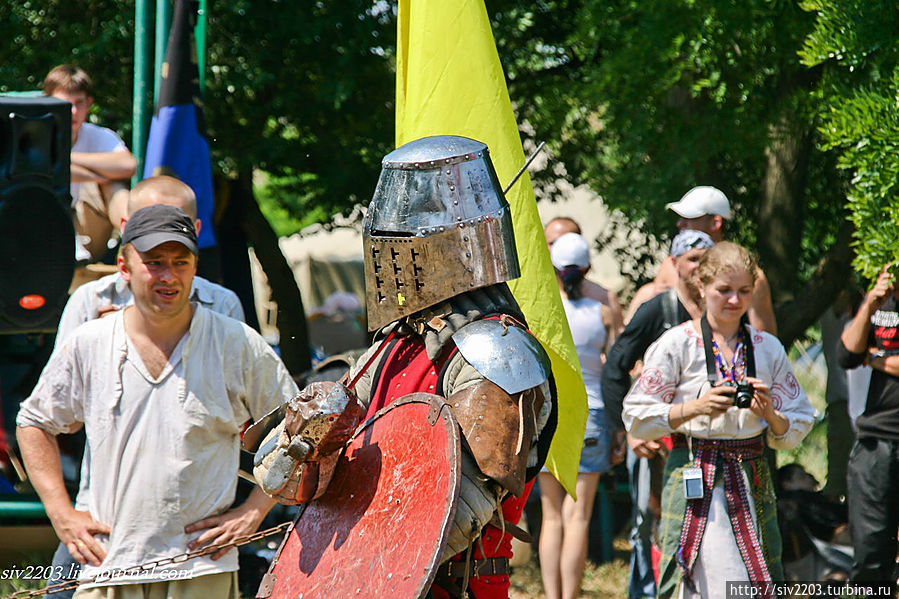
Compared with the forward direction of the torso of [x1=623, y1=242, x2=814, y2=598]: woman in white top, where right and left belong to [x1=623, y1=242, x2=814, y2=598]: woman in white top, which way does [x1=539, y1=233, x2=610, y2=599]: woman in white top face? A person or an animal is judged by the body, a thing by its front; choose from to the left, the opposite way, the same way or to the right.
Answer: the opposite way

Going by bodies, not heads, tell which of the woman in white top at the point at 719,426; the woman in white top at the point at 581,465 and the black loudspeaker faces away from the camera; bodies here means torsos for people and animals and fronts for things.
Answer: the woman in white top at the point at 581,465

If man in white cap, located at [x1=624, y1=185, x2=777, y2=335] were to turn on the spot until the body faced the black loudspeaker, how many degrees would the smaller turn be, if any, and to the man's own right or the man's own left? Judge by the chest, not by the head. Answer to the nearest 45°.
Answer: approximately 45° to the man's own right

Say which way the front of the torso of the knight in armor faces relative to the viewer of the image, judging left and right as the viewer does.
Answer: facing the viewer and to the left of the viewer

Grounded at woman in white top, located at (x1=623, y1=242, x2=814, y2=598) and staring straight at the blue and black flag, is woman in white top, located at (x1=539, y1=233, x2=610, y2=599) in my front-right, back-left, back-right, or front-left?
front-right

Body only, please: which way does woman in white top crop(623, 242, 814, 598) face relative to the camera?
toward the camera

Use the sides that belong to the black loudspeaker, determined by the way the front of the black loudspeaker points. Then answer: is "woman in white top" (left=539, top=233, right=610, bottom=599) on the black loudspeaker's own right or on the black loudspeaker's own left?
on the black loudspeaker's own left

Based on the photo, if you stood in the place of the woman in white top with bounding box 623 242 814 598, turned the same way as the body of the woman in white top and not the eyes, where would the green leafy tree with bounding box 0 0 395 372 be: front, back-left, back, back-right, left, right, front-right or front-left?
back-right

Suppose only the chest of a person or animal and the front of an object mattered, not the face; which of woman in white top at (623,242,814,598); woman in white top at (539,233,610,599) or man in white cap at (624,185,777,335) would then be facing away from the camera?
woman in white top at (539,233,610,599)

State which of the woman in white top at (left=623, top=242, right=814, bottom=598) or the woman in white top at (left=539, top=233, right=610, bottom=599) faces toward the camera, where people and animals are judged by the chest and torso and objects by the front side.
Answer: the woman in white top at (left=623, top=242, right=814, bottom=598)

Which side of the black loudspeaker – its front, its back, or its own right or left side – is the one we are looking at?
front

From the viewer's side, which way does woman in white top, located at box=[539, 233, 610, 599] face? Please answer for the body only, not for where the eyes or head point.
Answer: away from the camera

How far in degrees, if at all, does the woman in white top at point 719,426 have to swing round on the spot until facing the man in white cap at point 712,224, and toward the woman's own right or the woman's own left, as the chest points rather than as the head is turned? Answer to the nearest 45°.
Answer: approximately 180°

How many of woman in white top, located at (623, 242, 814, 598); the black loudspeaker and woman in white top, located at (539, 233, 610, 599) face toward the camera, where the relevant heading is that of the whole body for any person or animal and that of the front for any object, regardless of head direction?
2

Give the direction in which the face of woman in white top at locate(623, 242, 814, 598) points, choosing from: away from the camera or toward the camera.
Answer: toward the camera

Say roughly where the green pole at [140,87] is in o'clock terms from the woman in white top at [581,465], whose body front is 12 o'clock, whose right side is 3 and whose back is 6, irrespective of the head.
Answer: The green pole is roughly at 9 o'clock from the woman in white top.

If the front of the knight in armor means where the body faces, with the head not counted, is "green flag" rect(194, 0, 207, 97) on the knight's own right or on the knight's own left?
on the knight's own right

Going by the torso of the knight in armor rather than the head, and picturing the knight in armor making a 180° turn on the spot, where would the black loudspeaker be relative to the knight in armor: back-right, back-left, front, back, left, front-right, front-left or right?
left

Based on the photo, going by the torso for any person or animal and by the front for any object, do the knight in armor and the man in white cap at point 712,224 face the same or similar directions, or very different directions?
same or similar directions

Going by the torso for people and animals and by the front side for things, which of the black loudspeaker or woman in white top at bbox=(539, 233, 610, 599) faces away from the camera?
the woman in white top
